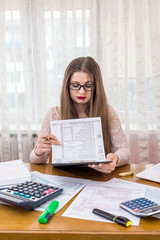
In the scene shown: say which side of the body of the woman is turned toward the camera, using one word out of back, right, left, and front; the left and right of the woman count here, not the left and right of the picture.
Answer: front

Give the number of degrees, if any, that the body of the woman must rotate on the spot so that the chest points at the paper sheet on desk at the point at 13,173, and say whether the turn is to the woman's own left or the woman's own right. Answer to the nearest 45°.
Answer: approximately 45° to the woman's own right

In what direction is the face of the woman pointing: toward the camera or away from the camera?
toward the camera

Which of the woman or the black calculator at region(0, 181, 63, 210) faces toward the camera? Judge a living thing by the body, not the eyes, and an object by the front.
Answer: the woman

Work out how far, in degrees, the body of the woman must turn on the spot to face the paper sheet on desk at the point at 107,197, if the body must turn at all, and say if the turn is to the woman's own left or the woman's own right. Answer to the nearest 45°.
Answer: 0° — they already face it

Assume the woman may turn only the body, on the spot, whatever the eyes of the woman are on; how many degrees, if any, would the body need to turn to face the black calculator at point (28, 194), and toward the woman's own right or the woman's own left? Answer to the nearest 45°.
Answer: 0° — they already face it

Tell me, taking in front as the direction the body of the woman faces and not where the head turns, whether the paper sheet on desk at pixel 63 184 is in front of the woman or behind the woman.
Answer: in front

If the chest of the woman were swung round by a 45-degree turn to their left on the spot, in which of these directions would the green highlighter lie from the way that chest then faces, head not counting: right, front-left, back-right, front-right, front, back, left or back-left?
front-right

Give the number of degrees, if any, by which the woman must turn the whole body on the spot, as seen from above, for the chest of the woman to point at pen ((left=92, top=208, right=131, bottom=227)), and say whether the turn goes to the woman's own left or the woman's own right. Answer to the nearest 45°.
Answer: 0° — they already face it
